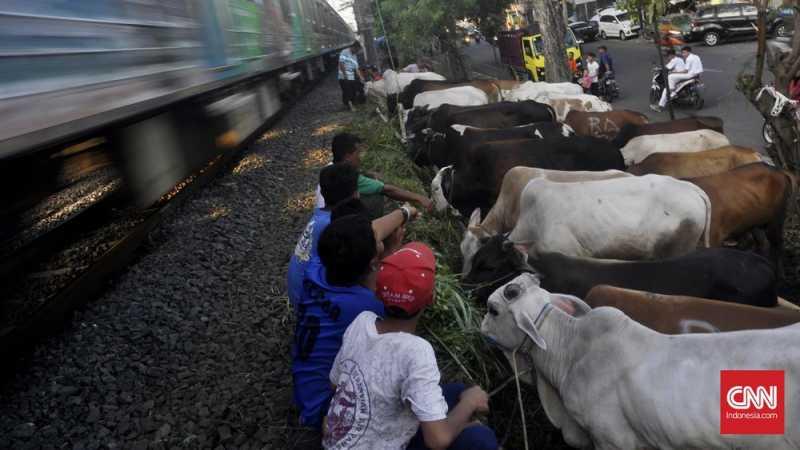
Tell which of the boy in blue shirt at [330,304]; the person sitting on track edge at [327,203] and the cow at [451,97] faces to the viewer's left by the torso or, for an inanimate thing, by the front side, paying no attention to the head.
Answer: the cow

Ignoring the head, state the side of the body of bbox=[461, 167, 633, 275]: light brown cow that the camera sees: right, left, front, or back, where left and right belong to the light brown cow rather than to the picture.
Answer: left

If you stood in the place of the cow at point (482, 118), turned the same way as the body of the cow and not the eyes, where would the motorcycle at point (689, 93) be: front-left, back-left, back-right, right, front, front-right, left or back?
back-right

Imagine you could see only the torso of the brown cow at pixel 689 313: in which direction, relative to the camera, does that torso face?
to the viewer's left

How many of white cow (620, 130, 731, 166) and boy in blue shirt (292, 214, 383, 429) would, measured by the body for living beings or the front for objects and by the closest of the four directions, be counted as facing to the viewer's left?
1

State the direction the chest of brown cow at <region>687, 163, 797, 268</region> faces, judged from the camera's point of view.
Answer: to the viewer's left

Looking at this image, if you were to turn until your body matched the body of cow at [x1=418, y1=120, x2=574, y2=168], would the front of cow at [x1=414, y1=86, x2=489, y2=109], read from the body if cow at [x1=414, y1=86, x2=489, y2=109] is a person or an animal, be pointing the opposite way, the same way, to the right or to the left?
the same way

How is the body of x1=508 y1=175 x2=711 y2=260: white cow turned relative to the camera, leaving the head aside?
to the viewer's left

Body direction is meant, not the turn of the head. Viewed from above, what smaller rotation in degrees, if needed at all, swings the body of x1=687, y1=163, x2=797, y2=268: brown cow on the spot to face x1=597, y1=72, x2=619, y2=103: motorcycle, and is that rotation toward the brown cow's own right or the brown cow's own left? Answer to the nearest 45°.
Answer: approximately 90° to the brown cow's own right

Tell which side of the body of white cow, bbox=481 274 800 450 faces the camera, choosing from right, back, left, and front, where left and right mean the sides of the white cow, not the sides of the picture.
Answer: left

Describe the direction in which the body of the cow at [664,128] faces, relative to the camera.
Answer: to the viewer's left

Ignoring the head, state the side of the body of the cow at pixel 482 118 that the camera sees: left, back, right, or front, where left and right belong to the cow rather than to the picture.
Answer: left

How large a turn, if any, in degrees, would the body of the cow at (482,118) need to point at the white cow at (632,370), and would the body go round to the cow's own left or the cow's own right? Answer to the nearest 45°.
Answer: approximately 90° to the cow's own left

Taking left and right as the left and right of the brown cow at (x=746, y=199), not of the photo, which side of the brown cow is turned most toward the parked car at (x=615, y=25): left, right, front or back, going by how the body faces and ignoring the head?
right

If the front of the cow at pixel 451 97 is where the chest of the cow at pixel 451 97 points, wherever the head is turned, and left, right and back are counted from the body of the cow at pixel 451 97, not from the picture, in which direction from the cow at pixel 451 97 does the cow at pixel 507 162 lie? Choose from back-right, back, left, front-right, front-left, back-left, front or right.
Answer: left

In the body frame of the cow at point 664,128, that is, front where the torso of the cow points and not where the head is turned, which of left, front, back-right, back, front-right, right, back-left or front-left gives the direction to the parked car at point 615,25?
right

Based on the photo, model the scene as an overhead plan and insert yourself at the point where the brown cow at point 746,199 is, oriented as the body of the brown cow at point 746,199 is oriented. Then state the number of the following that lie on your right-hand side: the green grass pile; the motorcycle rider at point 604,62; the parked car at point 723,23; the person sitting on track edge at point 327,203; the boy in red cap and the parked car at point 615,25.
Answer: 3

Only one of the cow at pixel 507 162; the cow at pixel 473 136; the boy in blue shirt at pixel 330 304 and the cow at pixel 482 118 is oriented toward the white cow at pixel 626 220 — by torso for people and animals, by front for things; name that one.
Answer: the boy in blue shirt

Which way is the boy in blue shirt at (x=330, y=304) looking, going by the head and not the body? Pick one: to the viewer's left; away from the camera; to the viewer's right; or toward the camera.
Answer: away from the camera
